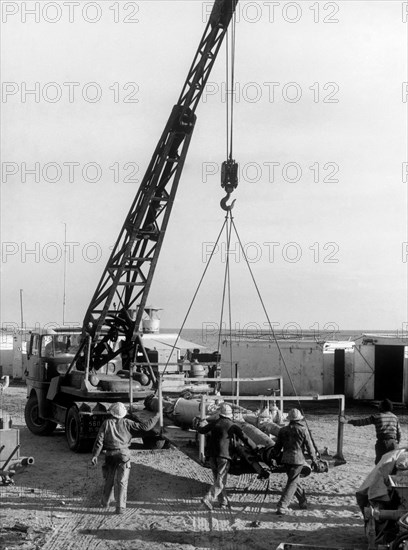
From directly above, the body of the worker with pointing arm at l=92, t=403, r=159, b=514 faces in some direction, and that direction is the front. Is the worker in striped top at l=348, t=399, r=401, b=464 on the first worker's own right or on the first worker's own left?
on the first worker's own right

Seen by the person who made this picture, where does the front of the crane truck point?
facing away from the viewer and to the left of the viewer

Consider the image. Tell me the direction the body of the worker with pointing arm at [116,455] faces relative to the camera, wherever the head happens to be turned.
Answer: away from the camera

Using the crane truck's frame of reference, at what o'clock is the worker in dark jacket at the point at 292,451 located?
The worker in dark jacket is roughly at 7 o'clock from the crane truck.

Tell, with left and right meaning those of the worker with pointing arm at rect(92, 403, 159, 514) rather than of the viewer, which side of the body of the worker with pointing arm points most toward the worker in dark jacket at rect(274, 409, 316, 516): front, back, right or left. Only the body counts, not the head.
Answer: right

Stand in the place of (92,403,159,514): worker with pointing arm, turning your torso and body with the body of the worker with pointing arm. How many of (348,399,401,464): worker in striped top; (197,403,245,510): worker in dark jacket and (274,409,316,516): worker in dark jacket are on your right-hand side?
3

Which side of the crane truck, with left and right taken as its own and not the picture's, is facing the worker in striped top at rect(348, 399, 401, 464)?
back
